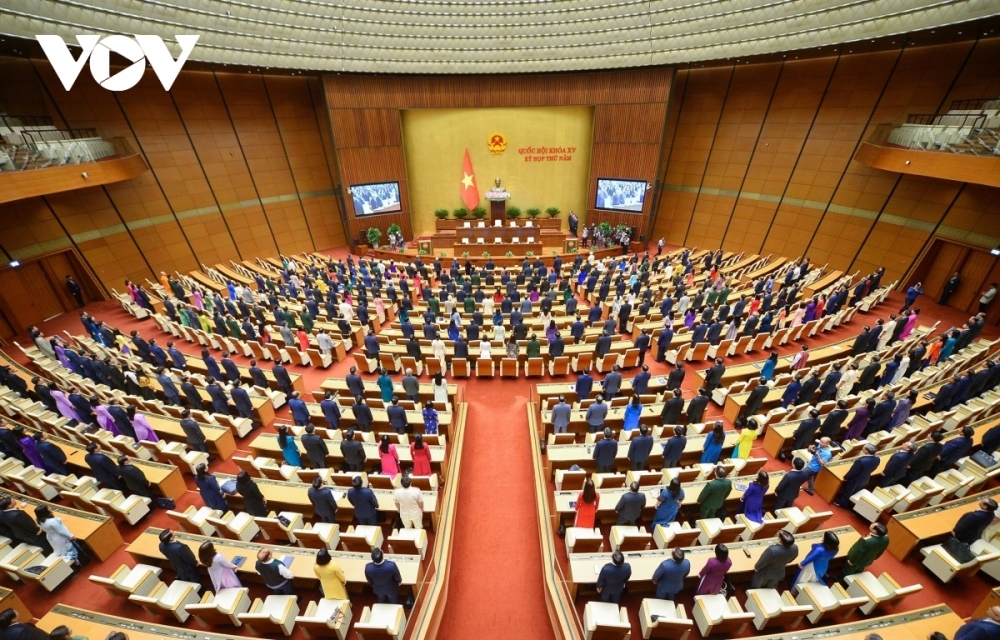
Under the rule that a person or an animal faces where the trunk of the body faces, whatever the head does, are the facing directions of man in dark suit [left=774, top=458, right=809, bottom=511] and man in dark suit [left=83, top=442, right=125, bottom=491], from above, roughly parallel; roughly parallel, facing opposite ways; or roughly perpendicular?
roughly parallel

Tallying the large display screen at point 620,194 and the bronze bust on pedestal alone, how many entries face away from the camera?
0

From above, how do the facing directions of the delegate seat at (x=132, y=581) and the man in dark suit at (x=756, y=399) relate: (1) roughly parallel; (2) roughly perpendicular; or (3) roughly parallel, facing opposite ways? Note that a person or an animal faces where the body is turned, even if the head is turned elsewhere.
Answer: roughly parallel

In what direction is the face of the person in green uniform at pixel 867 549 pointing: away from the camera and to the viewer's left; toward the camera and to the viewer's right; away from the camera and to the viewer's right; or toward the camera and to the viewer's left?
away from the camera and to the viewer's left

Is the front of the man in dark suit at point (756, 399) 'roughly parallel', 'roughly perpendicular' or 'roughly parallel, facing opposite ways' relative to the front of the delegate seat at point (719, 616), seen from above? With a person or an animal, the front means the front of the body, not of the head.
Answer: roughly parallel

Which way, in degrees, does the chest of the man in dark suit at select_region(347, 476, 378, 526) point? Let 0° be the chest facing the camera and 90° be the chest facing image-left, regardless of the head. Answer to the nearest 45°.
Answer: approximately 180°

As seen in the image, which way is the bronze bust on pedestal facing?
toward the camera

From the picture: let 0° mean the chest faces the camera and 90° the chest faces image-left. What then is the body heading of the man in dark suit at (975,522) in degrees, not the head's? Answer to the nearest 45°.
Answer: approximately 135°

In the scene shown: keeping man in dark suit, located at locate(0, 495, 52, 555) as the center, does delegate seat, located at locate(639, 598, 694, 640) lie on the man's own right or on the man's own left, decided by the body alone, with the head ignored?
on the man's own right

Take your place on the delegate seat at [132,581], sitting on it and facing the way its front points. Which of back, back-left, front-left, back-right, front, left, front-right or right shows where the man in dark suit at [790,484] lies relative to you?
right
